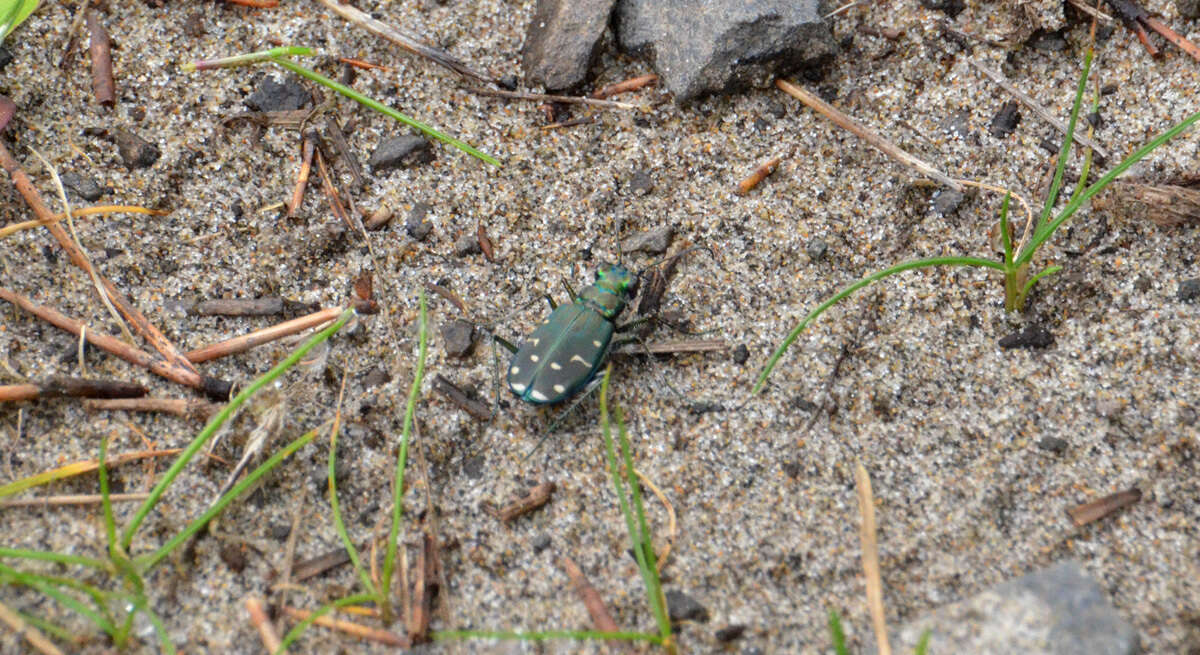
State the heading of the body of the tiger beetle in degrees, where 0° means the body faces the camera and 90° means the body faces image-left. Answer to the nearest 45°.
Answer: approximately 225°

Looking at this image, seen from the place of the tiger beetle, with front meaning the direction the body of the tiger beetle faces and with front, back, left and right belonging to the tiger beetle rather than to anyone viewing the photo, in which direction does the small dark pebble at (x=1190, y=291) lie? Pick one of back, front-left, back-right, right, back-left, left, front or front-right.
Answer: front-right

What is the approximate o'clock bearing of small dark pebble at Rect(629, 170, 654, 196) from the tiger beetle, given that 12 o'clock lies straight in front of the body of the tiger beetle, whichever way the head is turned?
The small dark pebble is roughly at 11 o'clock from the tiger beetle.

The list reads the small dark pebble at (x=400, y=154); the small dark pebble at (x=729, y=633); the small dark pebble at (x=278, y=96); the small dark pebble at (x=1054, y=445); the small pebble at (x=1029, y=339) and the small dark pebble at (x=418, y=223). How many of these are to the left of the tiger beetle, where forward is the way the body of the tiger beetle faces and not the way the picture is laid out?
3

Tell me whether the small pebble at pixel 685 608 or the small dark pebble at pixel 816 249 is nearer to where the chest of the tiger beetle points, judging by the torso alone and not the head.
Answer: the small dark pebble

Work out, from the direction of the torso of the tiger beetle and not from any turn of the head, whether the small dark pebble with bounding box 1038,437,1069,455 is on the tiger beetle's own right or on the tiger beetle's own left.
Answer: on the tiger beetle's own right

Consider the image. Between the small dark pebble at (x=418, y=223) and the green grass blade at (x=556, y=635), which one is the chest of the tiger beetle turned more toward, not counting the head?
the small dark pebble

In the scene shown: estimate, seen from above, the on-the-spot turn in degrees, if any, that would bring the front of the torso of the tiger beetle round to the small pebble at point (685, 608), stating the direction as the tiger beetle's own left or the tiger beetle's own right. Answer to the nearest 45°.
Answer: approximately 135° to the tiger beetle's own right

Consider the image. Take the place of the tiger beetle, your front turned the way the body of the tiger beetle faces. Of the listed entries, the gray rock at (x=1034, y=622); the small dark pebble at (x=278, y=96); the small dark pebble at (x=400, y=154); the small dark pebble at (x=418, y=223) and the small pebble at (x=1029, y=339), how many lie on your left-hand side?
3

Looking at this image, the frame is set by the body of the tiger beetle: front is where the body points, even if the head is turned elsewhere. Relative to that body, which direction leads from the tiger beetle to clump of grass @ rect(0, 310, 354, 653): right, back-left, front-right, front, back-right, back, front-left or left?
back

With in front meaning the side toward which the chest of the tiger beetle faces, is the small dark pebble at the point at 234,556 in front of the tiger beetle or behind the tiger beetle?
behind

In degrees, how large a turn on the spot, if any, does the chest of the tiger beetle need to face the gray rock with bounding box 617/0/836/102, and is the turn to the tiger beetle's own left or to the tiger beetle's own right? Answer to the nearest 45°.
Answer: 0° — it already faces it
